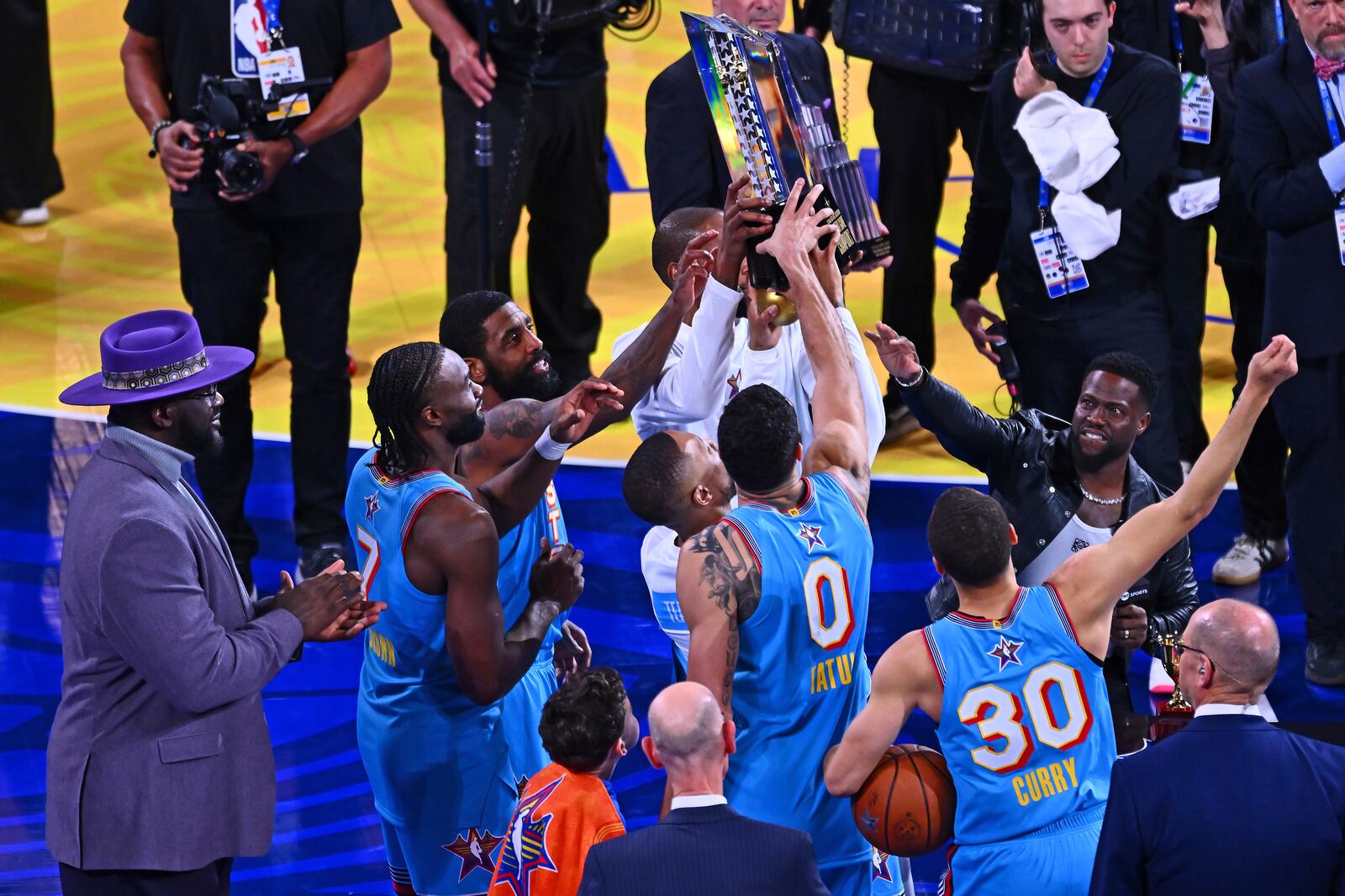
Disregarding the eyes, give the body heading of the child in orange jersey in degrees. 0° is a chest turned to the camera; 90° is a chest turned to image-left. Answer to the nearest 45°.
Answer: approximately 225°

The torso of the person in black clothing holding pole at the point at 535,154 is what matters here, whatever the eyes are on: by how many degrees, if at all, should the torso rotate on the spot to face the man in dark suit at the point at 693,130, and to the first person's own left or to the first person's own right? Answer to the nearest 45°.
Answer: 0° — they already face them

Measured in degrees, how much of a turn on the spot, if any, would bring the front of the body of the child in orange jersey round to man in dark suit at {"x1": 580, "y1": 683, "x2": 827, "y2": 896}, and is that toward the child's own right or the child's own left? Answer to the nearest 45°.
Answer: approximately 90° to the child's own right

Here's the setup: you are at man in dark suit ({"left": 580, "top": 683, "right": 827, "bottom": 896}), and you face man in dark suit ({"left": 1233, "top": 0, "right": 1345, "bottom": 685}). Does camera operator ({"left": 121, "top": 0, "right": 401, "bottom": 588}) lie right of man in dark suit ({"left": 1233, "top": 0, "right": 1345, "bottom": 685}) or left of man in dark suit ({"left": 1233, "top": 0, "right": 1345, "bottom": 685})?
left

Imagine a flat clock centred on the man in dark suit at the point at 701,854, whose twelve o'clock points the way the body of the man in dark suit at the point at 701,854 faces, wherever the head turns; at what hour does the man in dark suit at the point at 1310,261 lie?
the man in dark suit at the point at 1310,261 is roughly at 1 o'clock from the man in dark suit at the point at 701,854.

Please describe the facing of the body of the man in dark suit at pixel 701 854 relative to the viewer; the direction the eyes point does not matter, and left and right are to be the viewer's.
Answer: facing away from the viewer

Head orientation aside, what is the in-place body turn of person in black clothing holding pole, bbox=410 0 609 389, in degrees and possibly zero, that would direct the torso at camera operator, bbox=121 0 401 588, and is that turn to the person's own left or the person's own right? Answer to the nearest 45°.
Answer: approximately 45° to the person's own right

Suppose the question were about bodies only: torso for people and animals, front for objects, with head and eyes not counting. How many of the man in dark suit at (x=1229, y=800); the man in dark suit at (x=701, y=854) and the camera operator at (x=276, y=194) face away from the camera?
2

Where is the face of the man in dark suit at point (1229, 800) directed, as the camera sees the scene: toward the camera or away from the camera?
away from the camera

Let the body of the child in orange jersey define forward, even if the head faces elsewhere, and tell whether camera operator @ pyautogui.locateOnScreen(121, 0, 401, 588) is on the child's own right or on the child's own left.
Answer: on the child's own left

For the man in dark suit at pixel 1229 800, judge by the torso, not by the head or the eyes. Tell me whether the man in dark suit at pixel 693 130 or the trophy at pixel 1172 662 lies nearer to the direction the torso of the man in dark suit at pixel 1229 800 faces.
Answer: the trophy

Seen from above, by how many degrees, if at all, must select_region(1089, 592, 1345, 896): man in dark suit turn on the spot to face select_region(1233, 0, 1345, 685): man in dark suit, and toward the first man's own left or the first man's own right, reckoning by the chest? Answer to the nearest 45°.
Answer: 0° — they already face them

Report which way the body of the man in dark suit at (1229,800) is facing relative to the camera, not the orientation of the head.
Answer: away from the camera

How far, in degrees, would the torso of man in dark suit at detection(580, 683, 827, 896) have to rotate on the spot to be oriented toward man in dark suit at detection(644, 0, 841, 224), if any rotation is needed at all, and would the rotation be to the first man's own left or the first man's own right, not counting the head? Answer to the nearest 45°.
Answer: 0° — they already face them

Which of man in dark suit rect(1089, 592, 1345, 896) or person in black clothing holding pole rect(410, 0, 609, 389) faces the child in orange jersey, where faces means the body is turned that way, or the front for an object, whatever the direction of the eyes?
the person in black clothing holding pole
